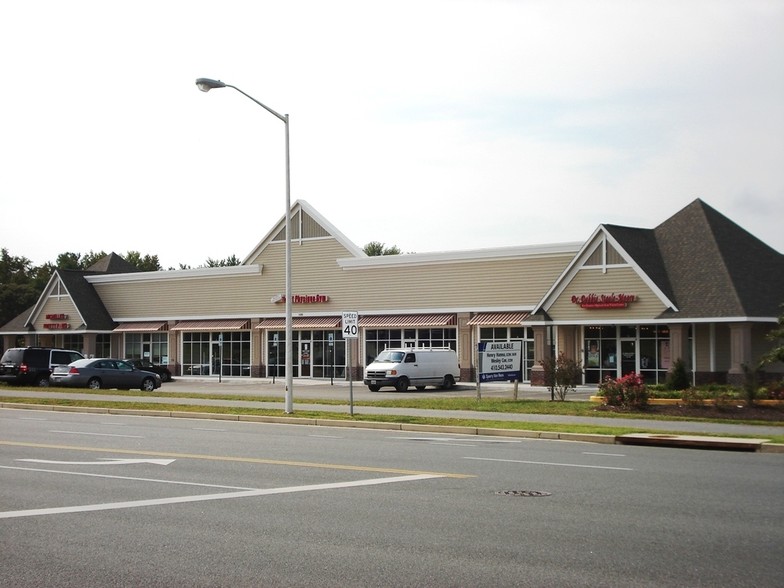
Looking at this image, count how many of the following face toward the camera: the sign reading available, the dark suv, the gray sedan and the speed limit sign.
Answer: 2

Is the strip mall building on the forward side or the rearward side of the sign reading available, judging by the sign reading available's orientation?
on the rearward side

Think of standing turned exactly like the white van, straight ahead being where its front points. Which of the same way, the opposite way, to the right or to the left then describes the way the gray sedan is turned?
the opposite way

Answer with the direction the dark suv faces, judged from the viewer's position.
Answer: facing away from the viewer and to the right of the viewer

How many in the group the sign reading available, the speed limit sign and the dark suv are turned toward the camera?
2

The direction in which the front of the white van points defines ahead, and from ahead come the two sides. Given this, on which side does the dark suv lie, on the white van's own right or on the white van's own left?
on the white van's own right
